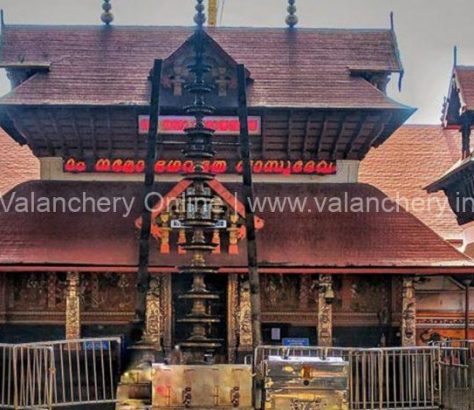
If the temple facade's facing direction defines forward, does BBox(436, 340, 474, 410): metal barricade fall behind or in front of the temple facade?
in front

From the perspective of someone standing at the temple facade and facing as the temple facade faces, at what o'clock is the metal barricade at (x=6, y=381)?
The metal barricade is roughly at 1 o'clock from the temple facade.

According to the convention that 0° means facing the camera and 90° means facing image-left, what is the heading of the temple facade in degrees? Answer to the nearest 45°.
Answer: approximately 0°

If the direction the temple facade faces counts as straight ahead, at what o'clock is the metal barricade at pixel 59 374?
The metal barricade is roughly at 1 o'clock from the temple facade.

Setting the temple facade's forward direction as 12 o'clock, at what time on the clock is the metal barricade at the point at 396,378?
The metal barricade is roughly at 11 o'clock from the temple facade.
